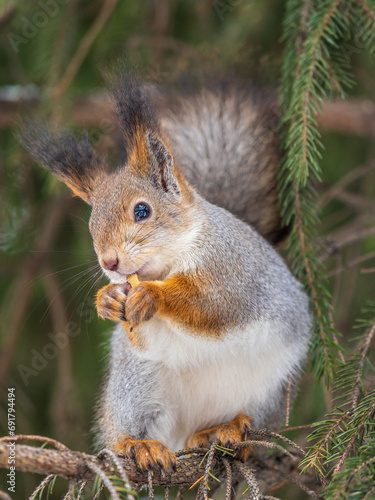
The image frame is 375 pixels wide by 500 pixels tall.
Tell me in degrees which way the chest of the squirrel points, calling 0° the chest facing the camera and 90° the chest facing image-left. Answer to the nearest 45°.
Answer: approximately 45°
